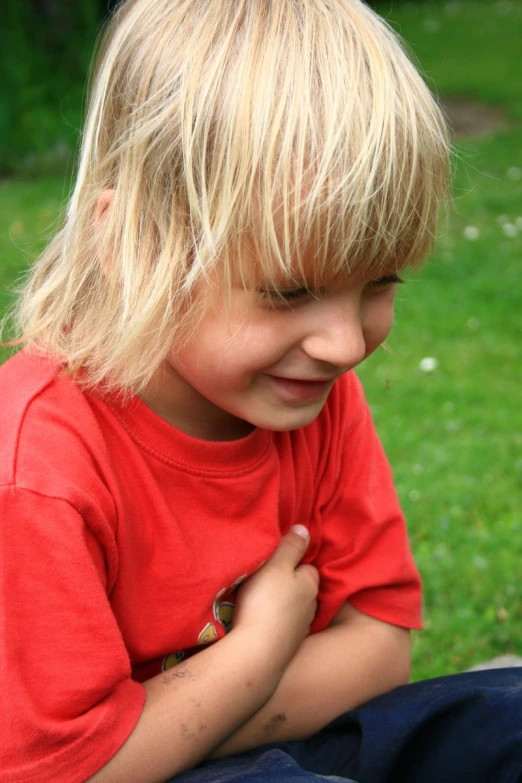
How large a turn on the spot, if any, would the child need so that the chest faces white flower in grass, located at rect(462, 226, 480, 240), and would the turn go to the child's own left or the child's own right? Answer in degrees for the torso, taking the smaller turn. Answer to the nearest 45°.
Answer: approximately 135° to the child's own left

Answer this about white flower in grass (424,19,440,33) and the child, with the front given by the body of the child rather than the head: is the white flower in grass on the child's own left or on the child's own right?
on the child's own left

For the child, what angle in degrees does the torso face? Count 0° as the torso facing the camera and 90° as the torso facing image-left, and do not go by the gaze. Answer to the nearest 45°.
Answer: approximately 315°

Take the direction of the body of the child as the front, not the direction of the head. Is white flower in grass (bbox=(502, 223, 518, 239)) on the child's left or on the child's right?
on the child's left
